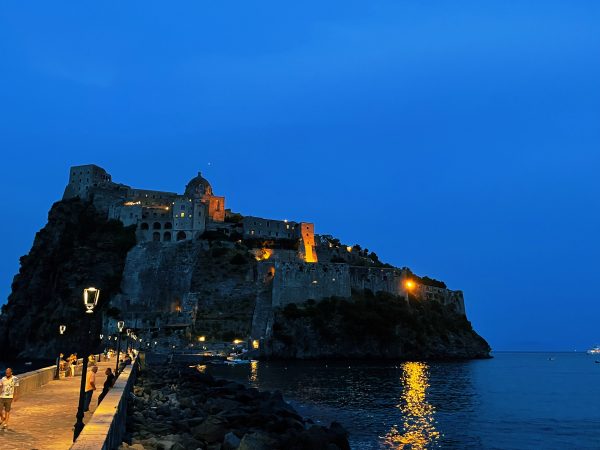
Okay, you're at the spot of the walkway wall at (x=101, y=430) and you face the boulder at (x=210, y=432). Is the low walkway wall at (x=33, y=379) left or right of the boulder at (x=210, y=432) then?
left

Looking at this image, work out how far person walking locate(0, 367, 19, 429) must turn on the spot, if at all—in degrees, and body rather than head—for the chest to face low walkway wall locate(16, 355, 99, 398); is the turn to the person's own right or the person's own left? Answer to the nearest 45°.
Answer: approximately 180°

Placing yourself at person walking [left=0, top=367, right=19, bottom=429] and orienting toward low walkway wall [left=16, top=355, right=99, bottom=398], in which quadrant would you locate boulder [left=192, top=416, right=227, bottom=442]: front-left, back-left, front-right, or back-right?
front-right

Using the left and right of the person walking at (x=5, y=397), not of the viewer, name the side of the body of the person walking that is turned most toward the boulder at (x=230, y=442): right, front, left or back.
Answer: left

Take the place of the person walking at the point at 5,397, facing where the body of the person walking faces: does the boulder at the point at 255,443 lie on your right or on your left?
on your left

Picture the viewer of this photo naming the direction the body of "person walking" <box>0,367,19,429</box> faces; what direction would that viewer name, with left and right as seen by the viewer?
facing the viewer

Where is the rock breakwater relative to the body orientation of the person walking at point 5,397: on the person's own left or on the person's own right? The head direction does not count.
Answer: on the person's own left

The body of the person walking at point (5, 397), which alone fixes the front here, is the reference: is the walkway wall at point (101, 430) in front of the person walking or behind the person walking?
in front

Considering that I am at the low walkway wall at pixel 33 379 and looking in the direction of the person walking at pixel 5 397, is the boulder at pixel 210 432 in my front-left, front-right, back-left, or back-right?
front-left

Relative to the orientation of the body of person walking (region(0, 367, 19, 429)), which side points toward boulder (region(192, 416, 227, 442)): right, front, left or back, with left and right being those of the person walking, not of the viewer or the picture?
left
